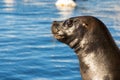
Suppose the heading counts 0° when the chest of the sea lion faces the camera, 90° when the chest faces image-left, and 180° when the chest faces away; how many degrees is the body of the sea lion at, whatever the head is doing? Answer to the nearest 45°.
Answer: approximately 90°
